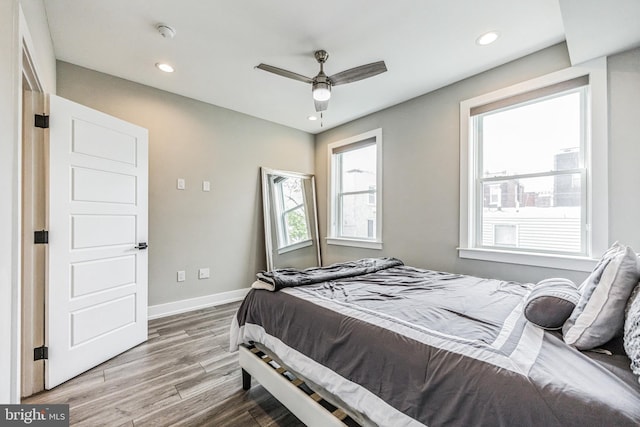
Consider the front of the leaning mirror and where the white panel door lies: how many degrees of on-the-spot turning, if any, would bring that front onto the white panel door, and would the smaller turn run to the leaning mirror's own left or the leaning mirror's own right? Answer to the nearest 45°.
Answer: approximately 90° to the leaning mirror's own right

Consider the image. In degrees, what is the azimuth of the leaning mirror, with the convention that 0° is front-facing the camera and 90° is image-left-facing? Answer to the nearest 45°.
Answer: approximately 315°

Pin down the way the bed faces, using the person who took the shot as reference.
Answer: facing away from the viewer and to the left of the viewer

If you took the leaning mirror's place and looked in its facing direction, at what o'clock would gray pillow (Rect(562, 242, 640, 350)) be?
The gray pillow is roughly at 1 o'clock from the leaning mirror.

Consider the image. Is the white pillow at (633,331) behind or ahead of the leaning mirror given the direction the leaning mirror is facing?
ahead

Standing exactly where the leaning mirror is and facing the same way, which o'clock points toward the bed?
The bed is roughly at 1 o'clock from the leaning mirror.

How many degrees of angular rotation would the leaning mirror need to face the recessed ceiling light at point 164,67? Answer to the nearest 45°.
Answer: approximately 90° to its right

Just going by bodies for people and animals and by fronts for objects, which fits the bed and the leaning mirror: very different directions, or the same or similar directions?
very different directions

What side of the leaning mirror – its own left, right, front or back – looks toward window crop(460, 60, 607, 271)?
front

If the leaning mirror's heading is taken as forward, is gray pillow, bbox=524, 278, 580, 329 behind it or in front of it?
in front
